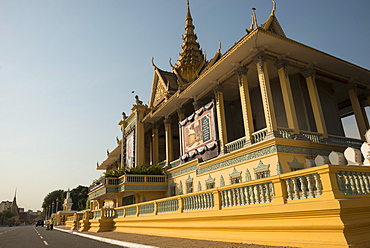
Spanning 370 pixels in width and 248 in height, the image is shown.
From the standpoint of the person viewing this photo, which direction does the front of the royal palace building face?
facing the viewer and to the left of the viewer
